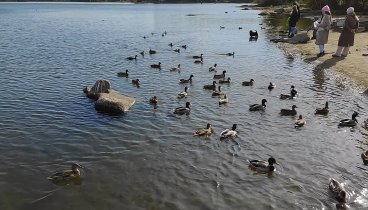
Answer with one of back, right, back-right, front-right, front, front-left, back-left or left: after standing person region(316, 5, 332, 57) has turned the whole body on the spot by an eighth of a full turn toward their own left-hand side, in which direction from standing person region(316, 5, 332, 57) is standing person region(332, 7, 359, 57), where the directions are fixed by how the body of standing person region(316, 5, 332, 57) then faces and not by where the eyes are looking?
left

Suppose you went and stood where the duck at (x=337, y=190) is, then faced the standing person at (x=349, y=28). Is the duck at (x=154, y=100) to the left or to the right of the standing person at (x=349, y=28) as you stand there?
left

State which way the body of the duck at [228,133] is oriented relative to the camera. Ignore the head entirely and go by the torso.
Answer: to the viewer's right

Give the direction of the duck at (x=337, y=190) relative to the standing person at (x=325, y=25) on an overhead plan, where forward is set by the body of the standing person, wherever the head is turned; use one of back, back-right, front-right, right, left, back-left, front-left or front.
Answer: left

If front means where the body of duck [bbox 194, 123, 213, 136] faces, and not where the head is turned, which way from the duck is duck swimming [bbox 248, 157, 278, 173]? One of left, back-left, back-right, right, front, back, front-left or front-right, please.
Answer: front-right
